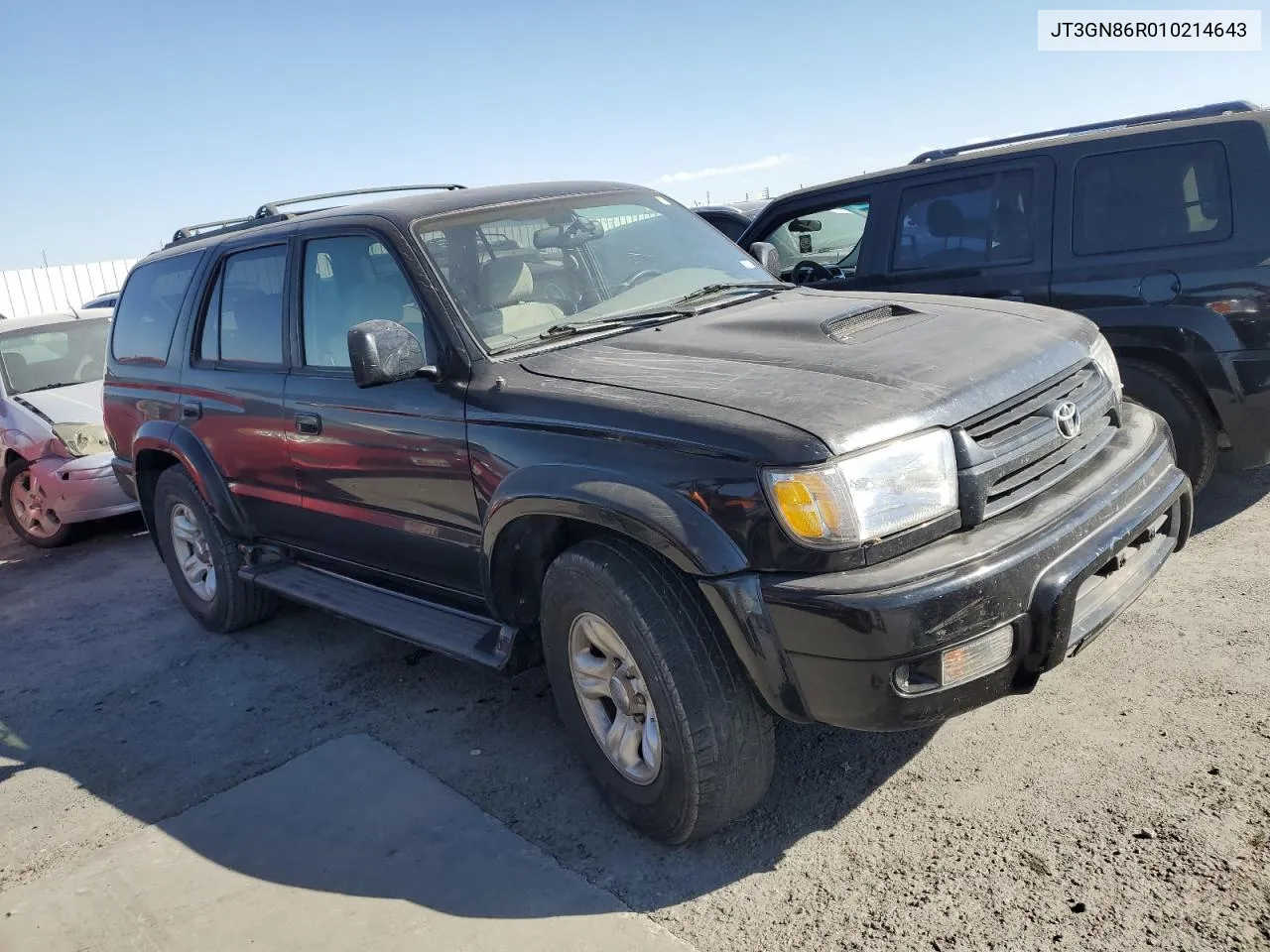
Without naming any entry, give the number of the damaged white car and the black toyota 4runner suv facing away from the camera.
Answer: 0

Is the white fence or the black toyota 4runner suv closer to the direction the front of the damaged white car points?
the black toyota 4runner suv

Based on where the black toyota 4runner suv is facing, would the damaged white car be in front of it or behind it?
behind

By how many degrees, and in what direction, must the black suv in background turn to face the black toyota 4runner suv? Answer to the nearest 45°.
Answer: approximately 90° to its left

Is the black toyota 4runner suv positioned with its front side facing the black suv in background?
no

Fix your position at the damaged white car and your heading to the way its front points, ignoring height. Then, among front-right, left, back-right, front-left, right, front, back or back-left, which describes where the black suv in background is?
front

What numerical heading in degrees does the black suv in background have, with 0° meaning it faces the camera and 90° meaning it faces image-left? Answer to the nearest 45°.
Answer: approximately 135°

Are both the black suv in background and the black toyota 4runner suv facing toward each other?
no

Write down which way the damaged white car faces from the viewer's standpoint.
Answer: facing the viewer and to the right of the viewer

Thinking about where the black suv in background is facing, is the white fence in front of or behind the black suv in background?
in front

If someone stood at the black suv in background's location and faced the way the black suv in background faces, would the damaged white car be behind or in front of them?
in front
